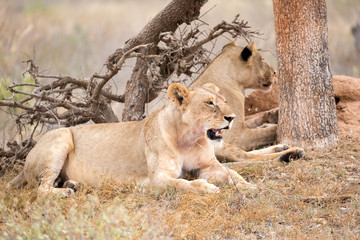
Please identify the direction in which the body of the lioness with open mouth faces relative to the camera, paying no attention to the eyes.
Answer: to the viewer's right

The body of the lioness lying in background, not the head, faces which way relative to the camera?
to the viewer's right

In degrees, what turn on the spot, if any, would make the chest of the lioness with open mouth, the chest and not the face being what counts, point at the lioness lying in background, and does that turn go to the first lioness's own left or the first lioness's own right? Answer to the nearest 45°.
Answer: approximately 45° to the first lioness's own left

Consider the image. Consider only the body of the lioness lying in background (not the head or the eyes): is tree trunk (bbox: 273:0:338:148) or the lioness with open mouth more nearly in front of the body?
the tree trunk

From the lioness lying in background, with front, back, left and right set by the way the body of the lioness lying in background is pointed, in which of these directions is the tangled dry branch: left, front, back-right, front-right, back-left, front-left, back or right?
back

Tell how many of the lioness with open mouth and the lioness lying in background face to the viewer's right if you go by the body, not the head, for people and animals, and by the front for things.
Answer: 2

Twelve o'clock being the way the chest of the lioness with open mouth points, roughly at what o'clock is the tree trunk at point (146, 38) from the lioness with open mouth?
The tree trunk is roughly at 9 o'clock from the lioness with open mouth.

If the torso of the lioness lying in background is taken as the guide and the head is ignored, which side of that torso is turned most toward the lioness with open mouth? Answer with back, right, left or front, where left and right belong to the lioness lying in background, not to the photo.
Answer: right

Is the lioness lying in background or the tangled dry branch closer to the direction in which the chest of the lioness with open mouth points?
the lioness lying in background

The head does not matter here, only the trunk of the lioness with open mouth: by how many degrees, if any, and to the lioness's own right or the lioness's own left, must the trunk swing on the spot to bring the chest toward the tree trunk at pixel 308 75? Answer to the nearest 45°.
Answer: approximately 45° to the lioness's own left

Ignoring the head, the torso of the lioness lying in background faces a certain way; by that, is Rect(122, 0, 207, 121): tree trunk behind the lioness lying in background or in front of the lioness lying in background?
behind
